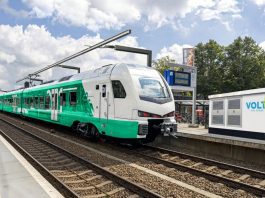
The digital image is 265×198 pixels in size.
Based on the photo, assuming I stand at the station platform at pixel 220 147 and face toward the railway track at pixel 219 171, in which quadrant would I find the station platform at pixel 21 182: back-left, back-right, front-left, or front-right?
front-right

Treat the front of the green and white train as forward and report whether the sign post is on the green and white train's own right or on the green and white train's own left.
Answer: on the green and white train's own left

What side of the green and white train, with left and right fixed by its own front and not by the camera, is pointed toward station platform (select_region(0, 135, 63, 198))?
right

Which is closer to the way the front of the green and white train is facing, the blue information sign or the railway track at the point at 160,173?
the railway track

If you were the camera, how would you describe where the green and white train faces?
facing the viewer and to the right of the viewer

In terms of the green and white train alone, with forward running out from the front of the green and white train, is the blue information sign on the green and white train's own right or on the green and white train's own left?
on the green and white train's own left

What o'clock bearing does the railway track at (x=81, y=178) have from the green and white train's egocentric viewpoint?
The railway track is roughly at 2 o'clock from the green and white train.
